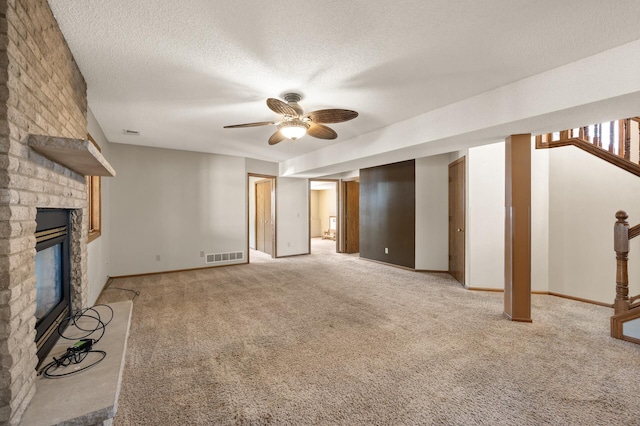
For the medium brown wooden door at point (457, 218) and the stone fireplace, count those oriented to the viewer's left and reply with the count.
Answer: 1

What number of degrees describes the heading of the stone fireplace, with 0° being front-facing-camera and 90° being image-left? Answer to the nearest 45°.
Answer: approximately 270°

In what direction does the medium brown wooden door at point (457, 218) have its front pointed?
to the viewer's left

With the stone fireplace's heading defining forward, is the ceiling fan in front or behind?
in front

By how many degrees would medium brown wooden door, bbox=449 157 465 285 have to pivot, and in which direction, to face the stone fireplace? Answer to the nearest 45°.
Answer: approximately 90° to its left

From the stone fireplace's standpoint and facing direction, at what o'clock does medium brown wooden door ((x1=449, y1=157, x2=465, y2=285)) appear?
The medium brown wooden door is roughly at 12 o'clock from the stone fireplace.

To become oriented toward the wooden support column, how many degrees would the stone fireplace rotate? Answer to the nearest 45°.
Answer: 0° — it already faces it

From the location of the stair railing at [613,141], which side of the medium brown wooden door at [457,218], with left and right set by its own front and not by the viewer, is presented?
back

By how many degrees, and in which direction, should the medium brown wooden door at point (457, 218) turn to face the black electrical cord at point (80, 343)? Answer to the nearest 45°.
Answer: approximately 45° to its left
